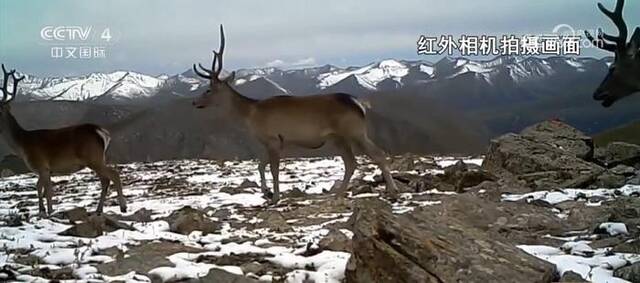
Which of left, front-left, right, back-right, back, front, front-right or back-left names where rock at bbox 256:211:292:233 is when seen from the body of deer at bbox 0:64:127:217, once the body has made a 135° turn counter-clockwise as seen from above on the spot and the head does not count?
front

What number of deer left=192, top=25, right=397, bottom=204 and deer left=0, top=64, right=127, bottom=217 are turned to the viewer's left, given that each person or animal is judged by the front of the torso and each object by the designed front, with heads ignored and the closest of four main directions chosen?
2

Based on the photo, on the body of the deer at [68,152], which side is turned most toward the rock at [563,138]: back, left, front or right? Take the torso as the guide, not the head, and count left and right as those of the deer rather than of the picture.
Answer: back

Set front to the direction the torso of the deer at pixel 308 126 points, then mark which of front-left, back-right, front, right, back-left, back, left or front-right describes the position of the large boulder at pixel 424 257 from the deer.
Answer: left

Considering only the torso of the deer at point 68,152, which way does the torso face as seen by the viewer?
to the viewer's left

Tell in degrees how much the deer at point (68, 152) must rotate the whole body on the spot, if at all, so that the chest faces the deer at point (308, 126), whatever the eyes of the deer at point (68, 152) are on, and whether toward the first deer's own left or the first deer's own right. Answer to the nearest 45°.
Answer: approximately 180°

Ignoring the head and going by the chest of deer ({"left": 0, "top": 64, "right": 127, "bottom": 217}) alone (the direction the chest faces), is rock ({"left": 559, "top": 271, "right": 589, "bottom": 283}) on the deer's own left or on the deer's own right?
on the deer's own left

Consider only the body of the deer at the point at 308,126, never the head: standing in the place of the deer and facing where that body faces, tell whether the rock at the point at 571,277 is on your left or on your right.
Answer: on your left

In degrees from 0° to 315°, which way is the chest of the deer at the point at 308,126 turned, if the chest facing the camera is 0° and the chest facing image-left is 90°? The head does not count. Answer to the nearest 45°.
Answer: approximately 90°

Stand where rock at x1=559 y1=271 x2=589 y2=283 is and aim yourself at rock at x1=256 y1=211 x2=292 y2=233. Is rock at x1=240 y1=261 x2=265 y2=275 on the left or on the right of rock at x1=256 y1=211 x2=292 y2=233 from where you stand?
left
